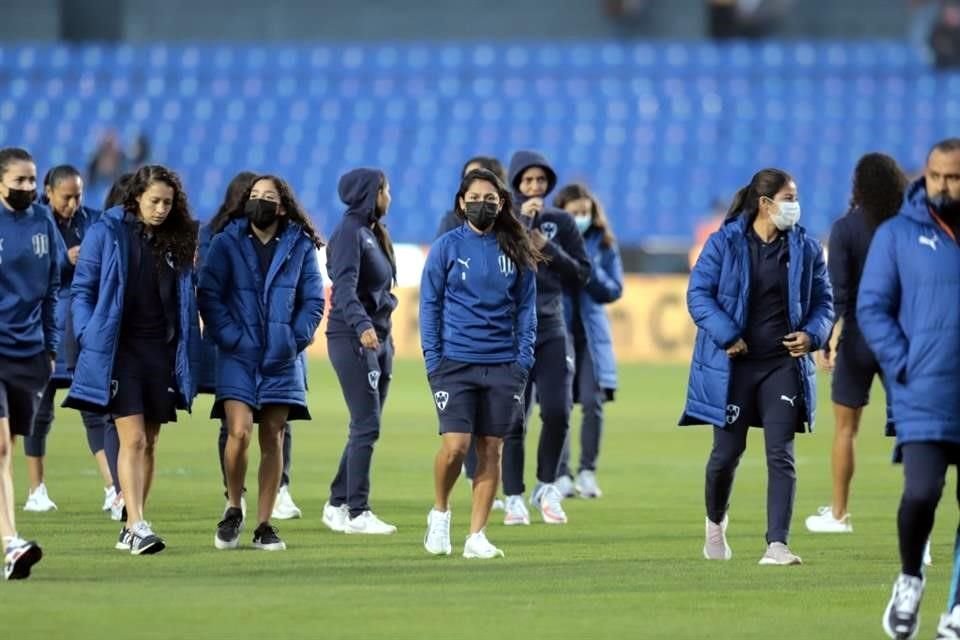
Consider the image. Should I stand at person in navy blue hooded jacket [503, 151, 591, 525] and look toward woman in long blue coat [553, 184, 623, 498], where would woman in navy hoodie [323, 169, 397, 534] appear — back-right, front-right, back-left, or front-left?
back-left

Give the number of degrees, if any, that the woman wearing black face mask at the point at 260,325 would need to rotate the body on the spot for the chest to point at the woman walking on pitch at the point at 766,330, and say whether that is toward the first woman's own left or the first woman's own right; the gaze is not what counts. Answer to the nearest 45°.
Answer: approximately 90° to the first woman's own left

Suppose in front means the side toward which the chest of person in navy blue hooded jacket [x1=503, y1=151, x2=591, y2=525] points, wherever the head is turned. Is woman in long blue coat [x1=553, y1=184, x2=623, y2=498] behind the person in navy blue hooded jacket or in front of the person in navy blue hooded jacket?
behind

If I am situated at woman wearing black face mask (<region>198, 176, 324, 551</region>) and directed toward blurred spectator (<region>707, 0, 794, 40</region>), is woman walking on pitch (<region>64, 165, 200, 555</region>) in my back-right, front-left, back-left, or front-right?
back-left
